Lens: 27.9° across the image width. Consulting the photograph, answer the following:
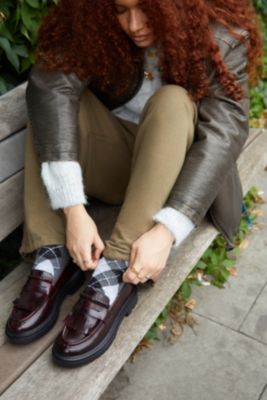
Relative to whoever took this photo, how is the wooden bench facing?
facing the viewer and to the right of the viewer

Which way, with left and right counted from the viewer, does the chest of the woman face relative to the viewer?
facing the viewer and to the left of the viewer

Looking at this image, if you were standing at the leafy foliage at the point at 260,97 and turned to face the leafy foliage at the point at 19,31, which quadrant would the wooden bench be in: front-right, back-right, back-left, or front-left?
front-left

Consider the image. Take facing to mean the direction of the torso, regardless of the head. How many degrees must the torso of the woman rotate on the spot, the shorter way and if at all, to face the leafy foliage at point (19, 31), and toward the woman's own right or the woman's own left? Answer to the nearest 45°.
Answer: approximately 90° to the woman's own right

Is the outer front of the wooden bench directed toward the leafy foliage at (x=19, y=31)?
no
